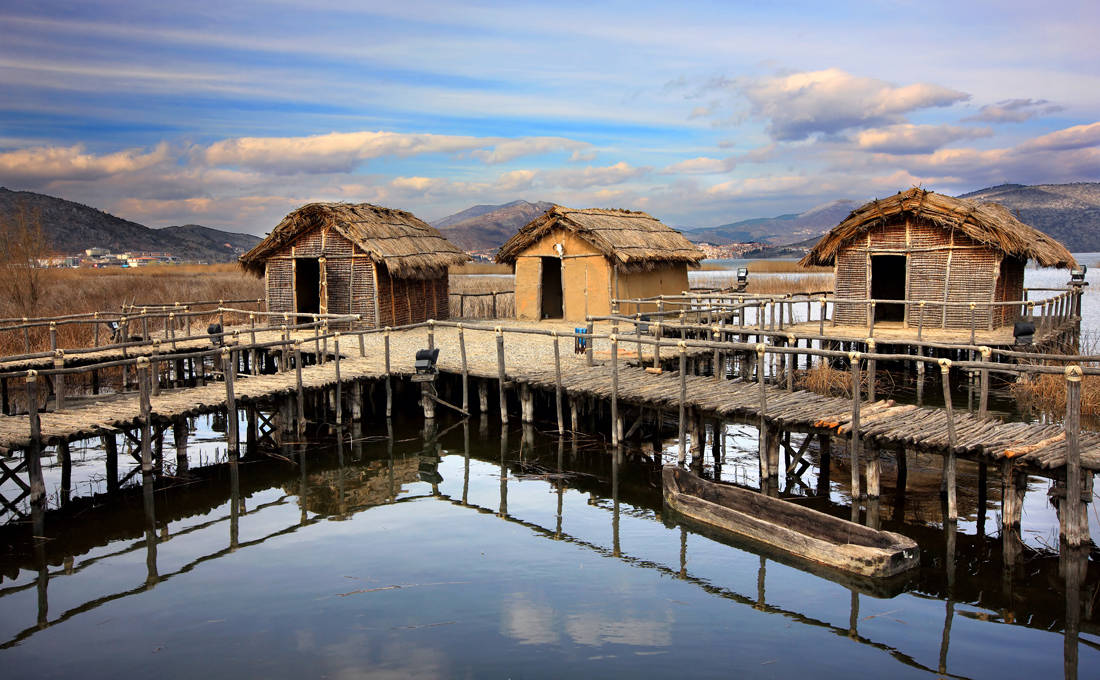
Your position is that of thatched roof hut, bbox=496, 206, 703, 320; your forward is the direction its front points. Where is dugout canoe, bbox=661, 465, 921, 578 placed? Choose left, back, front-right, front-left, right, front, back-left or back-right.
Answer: front-left

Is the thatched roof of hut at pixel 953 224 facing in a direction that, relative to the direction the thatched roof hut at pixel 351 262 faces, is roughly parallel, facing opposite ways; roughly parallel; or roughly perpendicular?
roughly parallel

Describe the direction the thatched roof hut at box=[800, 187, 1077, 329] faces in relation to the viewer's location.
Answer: facing the viewer

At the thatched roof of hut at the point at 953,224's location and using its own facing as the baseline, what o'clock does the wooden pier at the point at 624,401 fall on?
The wooden pier is roughly at 1 o'clock from the thatched roof of hut.

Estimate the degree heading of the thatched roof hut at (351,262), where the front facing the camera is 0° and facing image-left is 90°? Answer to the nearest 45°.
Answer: approximately 45°

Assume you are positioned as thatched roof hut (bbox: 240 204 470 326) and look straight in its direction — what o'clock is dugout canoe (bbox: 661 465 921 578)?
The dugout canoe is roughly at 10 o'clock from the thatched roof hut.

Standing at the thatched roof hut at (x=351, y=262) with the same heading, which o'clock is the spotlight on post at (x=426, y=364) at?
The spotlight on post is roughly at 10 o'clock from the thatched roof hut.

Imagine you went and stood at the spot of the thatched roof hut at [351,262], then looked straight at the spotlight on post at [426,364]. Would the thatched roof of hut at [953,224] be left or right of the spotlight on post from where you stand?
left

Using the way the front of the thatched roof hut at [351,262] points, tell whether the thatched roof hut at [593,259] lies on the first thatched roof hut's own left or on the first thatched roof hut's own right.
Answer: on the first thatched roof hut's own left

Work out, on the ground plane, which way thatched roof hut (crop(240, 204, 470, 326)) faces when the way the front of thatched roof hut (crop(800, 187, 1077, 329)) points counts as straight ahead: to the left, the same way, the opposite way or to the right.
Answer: the same way

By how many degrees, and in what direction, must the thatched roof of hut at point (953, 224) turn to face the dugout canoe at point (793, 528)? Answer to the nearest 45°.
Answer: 0° — it already faces it

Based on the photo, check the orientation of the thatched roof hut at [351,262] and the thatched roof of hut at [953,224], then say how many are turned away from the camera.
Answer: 0

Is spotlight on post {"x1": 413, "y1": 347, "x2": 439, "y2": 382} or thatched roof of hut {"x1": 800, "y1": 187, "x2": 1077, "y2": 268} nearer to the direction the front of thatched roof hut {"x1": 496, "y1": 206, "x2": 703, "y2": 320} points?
the spotlight on post

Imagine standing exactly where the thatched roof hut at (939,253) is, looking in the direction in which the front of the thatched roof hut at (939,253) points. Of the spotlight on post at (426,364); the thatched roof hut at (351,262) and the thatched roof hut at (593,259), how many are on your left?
0

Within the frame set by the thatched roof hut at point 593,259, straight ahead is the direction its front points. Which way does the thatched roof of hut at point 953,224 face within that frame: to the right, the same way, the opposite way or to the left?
the same way
